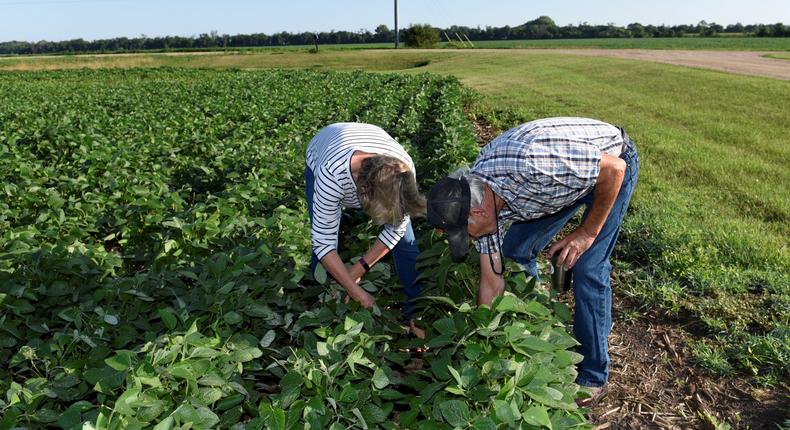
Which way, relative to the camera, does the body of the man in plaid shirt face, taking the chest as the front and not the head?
to the viewer's left

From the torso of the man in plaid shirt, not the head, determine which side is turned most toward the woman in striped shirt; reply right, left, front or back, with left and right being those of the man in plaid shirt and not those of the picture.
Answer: front
